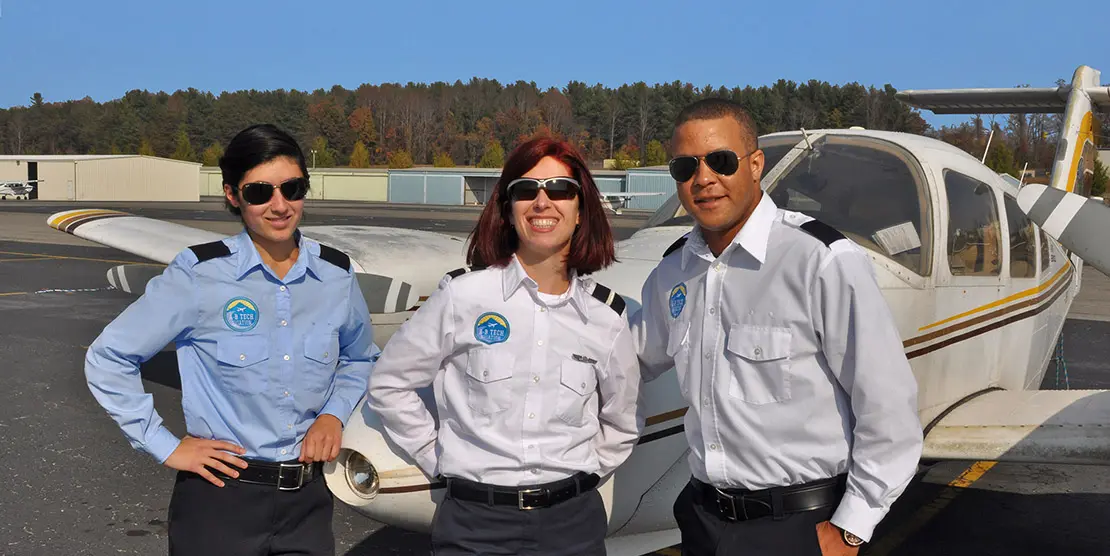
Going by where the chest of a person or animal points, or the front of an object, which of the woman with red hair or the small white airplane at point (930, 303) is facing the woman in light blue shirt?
the small white airplane

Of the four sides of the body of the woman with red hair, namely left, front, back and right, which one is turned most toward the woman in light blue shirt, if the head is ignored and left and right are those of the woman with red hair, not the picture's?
right

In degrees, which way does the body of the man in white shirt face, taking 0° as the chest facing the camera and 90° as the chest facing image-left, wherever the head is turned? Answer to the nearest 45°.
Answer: approximately 45°

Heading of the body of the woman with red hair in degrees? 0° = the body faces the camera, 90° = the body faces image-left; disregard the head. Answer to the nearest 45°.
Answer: approximately 0°

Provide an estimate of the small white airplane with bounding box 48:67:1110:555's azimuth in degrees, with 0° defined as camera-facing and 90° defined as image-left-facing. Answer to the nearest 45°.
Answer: approximately 45°

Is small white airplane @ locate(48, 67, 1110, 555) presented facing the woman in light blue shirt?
yes

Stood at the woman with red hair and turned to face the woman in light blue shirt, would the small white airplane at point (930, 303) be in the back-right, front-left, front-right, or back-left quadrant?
back-right

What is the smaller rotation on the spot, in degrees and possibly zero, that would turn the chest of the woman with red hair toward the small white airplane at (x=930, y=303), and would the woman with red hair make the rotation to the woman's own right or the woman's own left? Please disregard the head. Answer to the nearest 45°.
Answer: approximately 135° to the woman's own left
